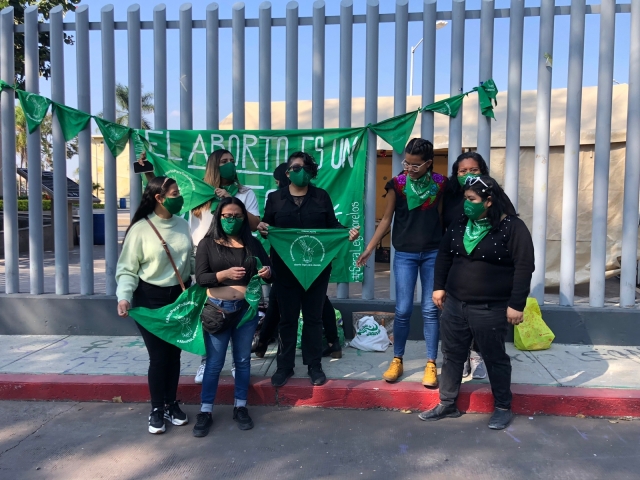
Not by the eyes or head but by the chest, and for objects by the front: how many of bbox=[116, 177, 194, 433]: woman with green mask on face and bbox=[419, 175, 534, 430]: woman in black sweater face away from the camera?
0

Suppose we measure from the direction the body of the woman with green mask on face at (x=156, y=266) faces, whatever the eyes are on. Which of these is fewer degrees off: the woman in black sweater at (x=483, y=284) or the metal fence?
the woman in black sweater

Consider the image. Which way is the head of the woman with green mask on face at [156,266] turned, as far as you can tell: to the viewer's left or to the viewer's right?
to the viewer's right

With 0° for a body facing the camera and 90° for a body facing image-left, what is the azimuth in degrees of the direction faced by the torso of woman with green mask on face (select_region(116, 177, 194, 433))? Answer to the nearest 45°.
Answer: approximately 315°

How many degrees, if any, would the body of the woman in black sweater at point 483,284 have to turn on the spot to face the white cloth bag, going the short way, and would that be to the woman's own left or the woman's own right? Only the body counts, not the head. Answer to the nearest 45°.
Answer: approximately 90° to the woman's own right

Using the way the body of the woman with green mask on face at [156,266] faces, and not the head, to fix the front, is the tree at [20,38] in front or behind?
behind

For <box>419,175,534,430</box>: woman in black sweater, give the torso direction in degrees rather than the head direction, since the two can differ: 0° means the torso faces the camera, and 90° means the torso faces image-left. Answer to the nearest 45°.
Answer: approximately 45°

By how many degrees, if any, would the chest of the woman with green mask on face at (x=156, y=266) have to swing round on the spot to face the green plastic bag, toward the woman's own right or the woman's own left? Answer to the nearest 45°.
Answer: approximately 45° to the woman's own left
